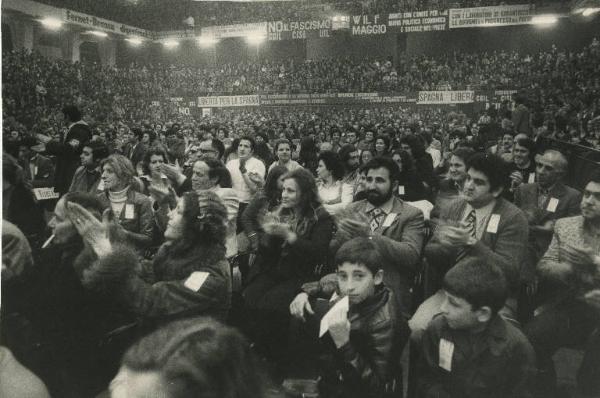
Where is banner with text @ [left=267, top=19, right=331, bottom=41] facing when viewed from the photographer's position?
facing the viewer

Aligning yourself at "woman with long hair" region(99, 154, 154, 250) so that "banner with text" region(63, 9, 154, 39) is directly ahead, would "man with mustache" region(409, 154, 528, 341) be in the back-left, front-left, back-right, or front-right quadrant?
back-right

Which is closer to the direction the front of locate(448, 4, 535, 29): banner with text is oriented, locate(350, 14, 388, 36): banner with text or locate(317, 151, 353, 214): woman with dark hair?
the woman with dark hair

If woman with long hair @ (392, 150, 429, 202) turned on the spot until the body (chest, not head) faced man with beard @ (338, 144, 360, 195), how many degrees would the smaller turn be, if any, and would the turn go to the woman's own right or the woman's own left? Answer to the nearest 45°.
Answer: approximately 90° to the woman's own right

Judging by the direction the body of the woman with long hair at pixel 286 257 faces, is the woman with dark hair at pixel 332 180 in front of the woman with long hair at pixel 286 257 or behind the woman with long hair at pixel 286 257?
behind

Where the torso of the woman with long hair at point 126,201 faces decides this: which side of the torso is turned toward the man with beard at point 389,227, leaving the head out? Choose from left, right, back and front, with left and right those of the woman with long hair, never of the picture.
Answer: left

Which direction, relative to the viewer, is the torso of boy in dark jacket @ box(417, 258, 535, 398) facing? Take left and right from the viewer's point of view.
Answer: facing the viewer and to the left of the viewer

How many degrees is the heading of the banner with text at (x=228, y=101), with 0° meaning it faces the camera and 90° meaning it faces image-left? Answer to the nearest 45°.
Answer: approximately 0°

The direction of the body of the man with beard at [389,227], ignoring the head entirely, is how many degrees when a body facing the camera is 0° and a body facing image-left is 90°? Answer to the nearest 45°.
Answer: approximately 45°

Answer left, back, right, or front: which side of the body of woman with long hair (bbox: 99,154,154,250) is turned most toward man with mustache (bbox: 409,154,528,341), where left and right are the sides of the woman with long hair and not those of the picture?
left

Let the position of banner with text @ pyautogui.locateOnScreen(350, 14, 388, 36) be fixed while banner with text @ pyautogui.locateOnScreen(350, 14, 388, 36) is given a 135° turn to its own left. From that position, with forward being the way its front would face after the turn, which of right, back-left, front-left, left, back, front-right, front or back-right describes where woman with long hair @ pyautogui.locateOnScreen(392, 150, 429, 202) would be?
back-right

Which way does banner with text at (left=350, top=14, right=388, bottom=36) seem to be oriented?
toward the camera

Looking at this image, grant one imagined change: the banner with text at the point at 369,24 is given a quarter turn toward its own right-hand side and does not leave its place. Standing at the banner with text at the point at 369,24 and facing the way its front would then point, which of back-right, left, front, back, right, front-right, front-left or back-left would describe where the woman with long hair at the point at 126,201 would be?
left

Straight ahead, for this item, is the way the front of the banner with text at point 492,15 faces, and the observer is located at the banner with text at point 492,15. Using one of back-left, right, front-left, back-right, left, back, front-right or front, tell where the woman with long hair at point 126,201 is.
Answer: front

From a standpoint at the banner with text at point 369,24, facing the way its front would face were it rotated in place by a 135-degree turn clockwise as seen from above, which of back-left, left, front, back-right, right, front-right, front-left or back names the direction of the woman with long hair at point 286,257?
back-left
